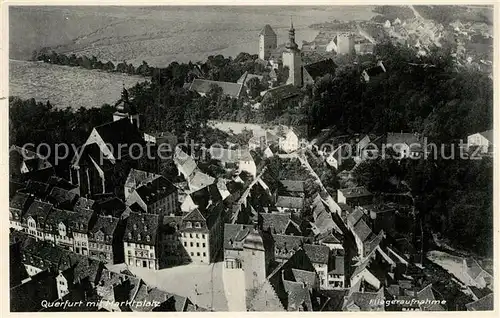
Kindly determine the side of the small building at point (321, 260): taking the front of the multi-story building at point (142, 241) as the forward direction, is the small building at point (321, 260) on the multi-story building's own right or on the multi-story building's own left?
on the multi-story building's own left

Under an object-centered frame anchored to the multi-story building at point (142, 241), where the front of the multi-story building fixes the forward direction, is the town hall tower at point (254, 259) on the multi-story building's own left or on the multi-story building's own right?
on the multi-story building's own left

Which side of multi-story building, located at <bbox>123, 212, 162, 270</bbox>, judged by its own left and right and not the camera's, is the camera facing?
front
